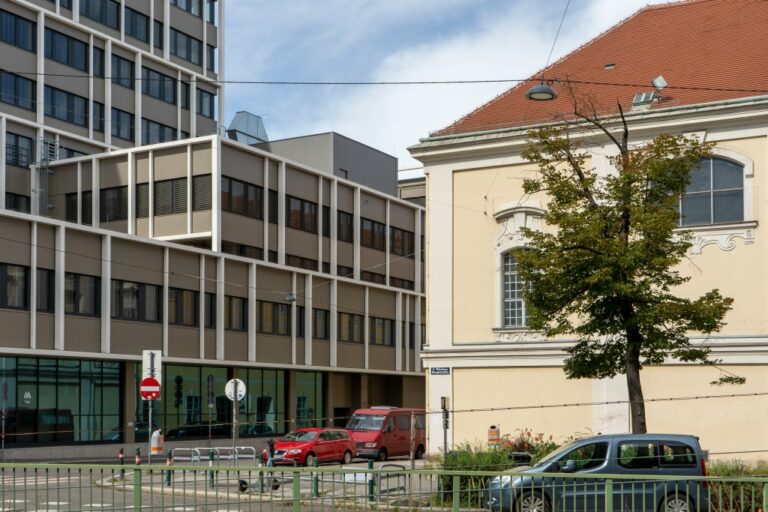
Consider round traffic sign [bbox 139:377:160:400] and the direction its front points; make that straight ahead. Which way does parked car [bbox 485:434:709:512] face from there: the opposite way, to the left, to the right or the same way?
to the right

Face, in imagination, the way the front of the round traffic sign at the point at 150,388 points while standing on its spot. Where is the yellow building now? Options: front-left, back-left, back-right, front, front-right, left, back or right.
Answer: left

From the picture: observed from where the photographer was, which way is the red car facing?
facing the viewer and to the left of the viewer

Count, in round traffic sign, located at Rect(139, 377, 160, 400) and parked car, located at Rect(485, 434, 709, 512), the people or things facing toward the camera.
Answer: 1

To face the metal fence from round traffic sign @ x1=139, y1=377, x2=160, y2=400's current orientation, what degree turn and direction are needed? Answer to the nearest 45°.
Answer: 0° — it already faces it

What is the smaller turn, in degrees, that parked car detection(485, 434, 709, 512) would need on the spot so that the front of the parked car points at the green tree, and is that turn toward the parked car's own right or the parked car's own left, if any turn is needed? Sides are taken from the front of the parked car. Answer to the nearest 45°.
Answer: approximately 90° to the parked car's own right

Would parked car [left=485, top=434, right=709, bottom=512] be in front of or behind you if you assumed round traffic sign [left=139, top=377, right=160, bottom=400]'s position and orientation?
in front

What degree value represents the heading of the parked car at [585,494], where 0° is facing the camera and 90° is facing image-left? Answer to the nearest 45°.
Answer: approximately 90°

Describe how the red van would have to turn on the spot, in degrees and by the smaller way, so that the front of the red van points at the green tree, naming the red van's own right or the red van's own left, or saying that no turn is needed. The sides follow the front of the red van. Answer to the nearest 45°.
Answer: approximately 45° to the red van's own left

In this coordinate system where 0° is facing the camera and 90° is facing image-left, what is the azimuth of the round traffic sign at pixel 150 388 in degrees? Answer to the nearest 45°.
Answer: approximately 0°

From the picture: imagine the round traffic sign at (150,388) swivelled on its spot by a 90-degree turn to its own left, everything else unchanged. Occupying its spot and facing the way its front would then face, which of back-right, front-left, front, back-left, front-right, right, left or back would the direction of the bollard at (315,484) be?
right

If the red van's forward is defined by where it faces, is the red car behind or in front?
in front

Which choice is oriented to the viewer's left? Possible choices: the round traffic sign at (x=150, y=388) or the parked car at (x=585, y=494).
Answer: the parked car
